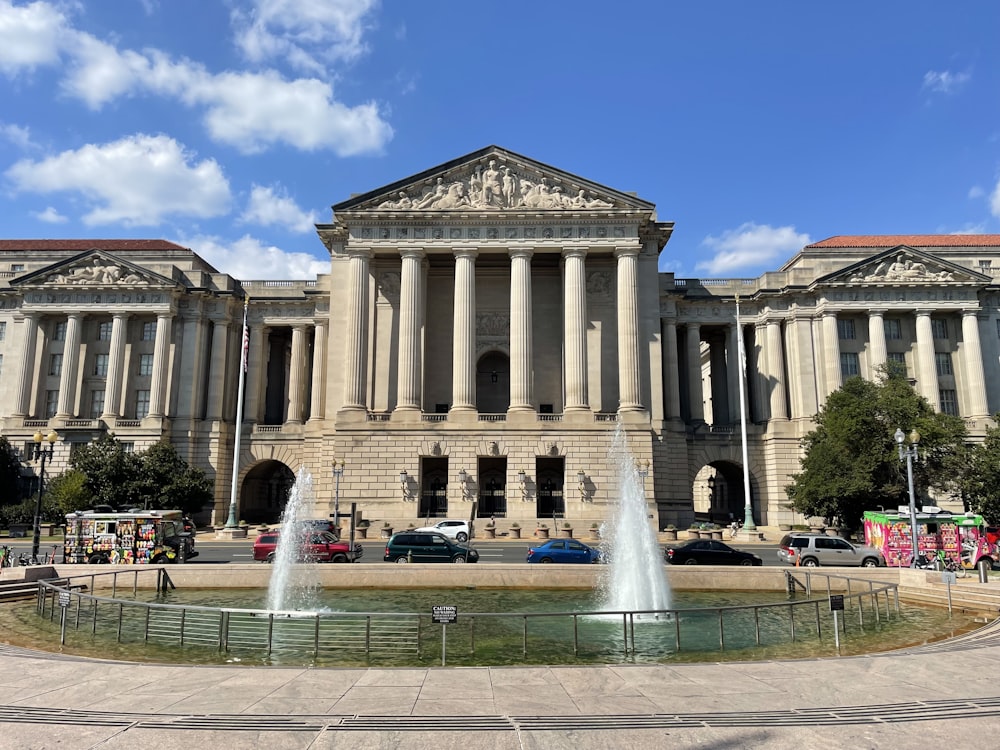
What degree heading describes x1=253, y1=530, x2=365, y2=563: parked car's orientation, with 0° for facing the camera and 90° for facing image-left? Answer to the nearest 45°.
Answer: approximately 270°

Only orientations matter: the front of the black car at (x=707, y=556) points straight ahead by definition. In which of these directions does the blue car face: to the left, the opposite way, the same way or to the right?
the same way

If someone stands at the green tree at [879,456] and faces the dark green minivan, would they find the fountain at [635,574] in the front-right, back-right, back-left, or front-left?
front-left

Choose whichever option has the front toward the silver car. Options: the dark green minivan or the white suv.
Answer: the dark green minivan

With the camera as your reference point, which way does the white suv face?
facing to the left of the viewer

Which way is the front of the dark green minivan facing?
to the viewer's right

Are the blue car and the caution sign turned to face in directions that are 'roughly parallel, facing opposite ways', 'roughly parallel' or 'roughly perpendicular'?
roughly perpendicular

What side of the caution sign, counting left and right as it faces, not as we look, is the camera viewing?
front

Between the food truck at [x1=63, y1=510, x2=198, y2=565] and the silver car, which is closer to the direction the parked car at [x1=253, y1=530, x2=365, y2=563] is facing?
the silver car

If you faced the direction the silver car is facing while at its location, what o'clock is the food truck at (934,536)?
The food truck is roughly at 11 o'clock from the silver car.

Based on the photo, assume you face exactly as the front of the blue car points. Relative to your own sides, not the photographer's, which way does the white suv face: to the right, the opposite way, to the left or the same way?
the opposite way

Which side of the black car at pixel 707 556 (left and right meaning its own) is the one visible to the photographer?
right

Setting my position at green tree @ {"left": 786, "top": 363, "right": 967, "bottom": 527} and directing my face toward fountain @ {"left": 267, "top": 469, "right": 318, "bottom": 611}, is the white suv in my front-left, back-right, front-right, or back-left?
front-right
